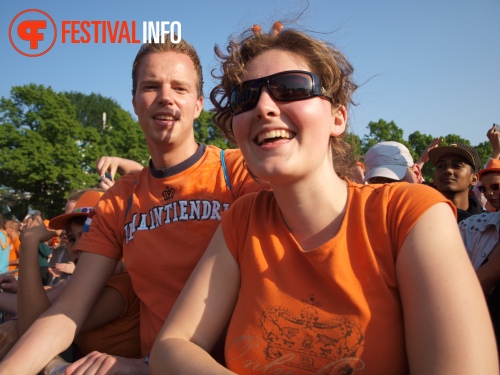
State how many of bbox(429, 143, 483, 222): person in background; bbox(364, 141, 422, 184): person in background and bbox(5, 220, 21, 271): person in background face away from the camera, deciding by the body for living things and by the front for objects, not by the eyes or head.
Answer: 0

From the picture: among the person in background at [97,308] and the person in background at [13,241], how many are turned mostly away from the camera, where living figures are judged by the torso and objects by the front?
0

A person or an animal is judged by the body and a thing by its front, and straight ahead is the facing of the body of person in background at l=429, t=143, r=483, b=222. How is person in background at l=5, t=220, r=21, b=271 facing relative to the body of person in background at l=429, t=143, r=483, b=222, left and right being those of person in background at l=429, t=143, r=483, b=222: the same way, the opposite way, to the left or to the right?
the same way

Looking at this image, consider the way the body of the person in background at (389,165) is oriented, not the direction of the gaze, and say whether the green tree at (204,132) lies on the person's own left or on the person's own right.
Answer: on the person's own right

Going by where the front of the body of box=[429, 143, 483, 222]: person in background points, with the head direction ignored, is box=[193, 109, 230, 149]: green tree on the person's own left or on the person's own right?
on the person's own right

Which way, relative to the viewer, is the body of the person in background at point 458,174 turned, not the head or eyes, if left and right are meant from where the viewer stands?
facing the viewer and to the left of the viewer

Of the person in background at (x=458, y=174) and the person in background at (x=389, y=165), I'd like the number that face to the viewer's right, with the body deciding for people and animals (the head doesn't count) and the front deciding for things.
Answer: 0

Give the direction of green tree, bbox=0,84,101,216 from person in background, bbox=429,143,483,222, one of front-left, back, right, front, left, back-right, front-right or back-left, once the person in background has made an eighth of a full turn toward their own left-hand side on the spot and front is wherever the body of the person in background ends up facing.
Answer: back-right

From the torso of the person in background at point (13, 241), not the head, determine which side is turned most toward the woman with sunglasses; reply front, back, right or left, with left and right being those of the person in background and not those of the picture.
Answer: left

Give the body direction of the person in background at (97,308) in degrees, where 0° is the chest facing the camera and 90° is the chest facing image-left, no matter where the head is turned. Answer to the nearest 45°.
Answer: approximately 45°

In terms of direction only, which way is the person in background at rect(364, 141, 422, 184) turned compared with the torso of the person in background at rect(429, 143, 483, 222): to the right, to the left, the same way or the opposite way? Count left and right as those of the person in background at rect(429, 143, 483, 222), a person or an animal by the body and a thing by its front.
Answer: the same way
